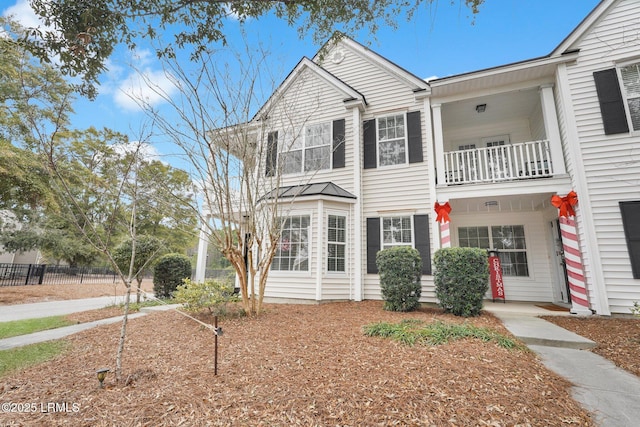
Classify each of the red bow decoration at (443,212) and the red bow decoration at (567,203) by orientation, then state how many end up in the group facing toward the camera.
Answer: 2

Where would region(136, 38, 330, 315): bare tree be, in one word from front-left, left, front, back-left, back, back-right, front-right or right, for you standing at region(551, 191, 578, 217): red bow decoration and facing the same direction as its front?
front-right

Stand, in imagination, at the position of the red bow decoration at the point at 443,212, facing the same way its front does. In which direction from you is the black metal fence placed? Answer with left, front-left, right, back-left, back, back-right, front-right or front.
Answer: right

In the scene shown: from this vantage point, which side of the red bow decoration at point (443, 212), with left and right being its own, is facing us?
front

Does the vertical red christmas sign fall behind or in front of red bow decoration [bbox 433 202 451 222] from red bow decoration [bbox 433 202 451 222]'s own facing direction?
behind

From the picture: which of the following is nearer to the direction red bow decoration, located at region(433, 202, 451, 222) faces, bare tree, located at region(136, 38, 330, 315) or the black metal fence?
the bare tree

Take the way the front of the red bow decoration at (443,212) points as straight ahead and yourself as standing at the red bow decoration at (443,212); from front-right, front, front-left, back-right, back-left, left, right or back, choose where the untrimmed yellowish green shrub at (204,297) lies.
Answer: front-right

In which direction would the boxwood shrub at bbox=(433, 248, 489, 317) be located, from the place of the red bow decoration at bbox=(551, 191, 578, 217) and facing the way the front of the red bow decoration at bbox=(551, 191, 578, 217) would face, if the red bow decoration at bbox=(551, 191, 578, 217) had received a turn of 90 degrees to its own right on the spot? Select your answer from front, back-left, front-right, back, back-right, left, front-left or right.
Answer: front-left

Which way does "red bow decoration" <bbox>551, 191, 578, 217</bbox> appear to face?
toward the camera

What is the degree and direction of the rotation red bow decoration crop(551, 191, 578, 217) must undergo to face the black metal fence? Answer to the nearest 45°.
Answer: approximately 90° to its right

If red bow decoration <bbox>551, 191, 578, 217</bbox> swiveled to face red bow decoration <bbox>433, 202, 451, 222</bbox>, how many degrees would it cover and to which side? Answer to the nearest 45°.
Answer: approximately 90° to its right
